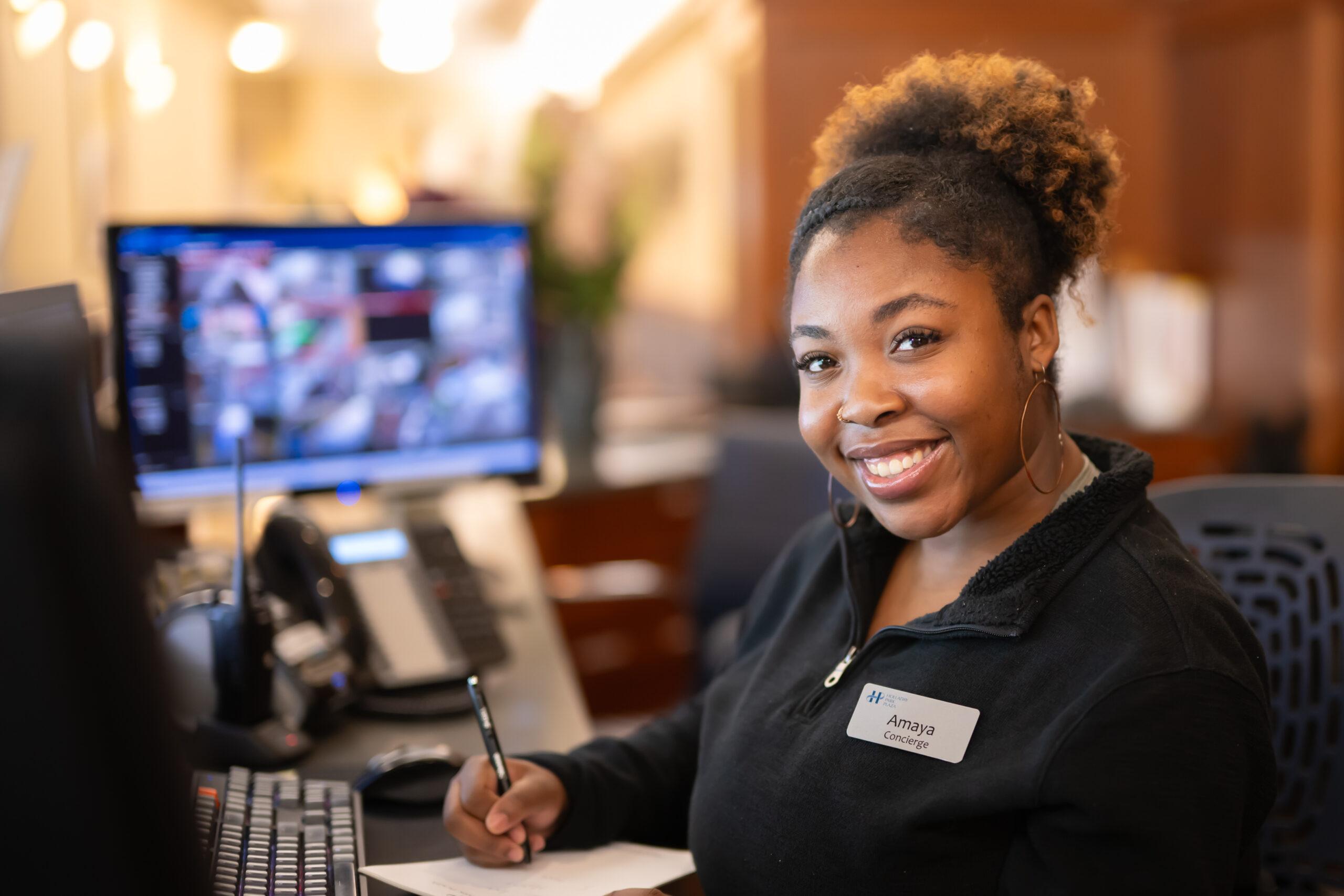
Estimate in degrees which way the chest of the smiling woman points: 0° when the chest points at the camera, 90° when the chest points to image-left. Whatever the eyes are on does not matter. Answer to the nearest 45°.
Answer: approximately 45°

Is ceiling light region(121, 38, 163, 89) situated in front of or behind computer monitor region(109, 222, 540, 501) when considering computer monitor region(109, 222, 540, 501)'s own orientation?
behind

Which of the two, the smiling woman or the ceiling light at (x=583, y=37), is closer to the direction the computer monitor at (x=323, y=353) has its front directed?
the smiling woman

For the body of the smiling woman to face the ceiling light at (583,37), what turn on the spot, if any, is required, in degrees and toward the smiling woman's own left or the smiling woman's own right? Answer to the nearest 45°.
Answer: approximately 135° to the smiling woman's own right

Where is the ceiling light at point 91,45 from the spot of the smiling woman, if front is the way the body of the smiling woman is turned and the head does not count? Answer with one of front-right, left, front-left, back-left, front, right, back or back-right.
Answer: right

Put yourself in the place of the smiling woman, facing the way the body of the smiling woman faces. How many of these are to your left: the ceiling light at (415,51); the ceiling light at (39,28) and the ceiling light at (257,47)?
0

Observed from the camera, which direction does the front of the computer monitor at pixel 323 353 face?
facing the viewer and to the right of the viewer

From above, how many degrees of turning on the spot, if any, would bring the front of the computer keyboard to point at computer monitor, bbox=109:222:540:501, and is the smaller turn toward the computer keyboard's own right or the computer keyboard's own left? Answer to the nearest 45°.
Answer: approximately 90° to the computer keyboard's own left

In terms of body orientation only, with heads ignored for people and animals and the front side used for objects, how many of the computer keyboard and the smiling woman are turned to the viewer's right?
1

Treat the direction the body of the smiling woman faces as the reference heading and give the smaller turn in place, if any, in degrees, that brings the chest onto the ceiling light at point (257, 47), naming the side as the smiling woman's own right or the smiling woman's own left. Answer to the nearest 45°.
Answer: approximately 90° to the smiling woman's own right

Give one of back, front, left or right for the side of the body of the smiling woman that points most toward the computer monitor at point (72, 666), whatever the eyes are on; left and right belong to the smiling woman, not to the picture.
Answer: front

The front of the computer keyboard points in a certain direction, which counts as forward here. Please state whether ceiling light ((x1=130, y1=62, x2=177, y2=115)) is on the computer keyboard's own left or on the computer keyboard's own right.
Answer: on the computer keyboard's own left

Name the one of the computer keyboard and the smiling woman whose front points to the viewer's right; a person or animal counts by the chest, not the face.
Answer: the computer keyboard
